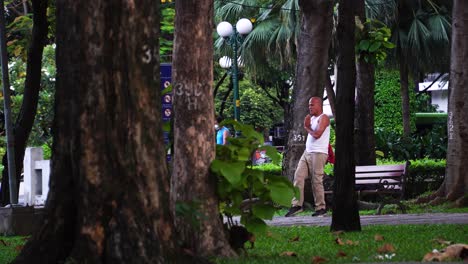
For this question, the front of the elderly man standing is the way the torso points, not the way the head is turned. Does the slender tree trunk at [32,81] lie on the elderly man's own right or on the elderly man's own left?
on the elderly man's own right

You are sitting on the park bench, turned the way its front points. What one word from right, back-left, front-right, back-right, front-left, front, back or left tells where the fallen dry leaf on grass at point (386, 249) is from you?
front-left

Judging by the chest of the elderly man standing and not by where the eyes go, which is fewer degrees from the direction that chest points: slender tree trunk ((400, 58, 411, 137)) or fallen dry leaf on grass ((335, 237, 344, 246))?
the fallen dry leaf on grass

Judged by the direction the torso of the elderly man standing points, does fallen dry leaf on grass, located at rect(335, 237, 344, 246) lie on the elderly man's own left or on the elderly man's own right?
on the elderly man's own left

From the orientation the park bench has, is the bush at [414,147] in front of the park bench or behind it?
behind

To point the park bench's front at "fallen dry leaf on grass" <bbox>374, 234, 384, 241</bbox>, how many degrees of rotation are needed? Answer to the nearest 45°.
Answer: approximately 45° to its left

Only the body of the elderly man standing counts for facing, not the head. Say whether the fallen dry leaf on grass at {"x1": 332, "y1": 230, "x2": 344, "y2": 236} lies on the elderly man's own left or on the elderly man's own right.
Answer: on the elderly man's own left

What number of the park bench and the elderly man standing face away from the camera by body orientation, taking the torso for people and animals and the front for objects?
0

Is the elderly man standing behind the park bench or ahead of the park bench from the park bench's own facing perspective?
ahead

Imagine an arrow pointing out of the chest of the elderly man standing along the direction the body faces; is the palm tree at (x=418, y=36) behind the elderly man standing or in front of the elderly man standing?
behind
